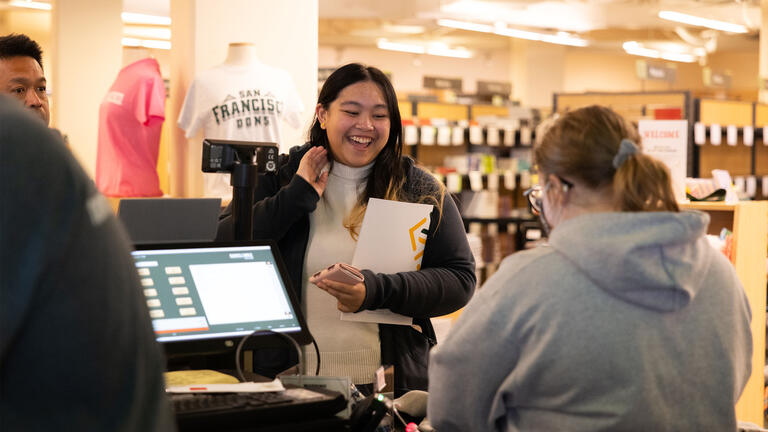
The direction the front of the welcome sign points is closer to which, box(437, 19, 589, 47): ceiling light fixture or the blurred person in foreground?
the blurred person in foreground

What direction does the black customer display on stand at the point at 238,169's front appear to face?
away from the camera

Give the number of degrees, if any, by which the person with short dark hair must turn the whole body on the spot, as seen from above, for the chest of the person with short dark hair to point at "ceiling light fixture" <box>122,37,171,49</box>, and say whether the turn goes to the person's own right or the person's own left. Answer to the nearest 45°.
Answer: approximately 135° to the person's own left

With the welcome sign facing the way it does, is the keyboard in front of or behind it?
in front

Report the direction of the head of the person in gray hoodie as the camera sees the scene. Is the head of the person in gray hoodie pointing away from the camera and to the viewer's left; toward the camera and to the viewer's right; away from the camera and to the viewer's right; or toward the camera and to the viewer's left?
away from the camera and to the viewer's left

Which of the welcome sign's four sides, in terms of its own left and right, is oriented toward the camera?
front

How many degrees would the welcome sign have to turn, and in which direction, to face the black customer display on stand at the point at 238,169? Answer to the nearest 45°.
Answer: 0° — it already faces it

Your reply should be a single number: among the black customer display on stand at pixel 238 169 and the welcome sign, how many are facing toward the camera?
1

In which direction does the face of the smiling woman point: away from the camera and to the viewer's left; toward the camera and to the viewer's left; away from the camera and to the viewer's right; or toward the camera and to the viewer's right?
toward the camera and to the viewer's right

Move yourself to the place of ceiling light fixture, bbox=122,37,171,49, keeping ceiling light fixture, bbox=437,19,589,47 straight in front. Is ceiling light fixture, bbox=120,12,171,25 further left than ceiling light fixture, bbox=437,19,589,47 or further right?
right

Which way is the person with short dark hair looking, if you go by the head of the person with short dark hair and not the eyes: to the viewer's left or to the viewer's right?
to the viewer's right

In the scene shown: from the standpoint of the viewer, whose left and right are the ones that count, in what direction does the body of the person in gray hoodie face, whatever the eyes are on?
facing away from the viewer and to the left of the viewer

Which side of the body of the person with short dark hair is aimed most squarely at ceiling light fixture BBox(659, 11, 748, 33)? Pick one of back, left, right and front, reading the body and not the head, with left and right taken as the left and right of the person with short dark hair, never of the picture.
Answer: left

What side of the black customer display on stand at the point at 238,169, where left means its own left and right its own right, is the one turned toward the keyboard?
back

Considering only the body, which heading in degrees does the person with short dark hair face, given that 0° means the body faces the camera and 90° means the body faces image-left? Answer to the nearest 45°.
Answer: approximately 315°

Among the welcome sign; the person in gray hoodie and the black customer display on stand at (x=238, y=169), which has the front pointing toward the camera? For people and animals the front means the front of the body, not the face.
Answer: the welcome sign
